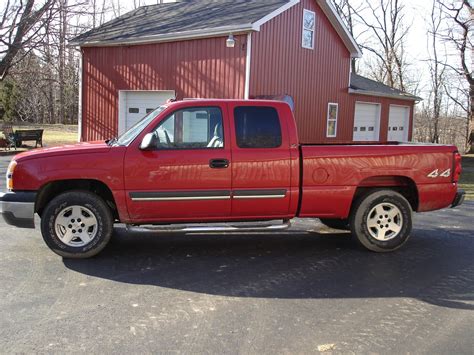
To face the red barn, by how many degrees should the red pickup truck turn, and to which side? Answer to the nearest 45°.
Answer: approximately 90° to its right

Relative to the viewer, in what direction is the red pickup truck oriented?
to the viewer's left
